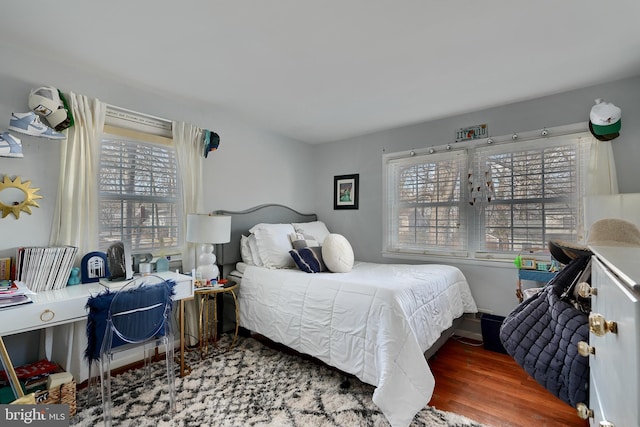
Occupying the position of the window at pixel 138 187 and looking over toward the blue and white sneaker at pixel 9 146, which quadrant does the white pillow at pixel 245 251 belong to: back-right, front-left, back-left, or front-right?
back-left

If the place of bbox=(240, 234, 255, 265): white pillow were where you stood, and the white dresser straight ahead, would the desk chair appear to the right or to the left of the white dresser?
right

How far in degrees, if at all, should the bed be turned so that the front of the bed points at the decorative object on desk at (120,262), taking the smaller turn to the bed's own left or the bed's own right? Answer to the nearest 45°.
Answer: approximately 135° to the bed's own right

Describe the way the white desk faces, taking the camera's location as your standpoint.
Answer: facing the viewer and to the right of the viewer
